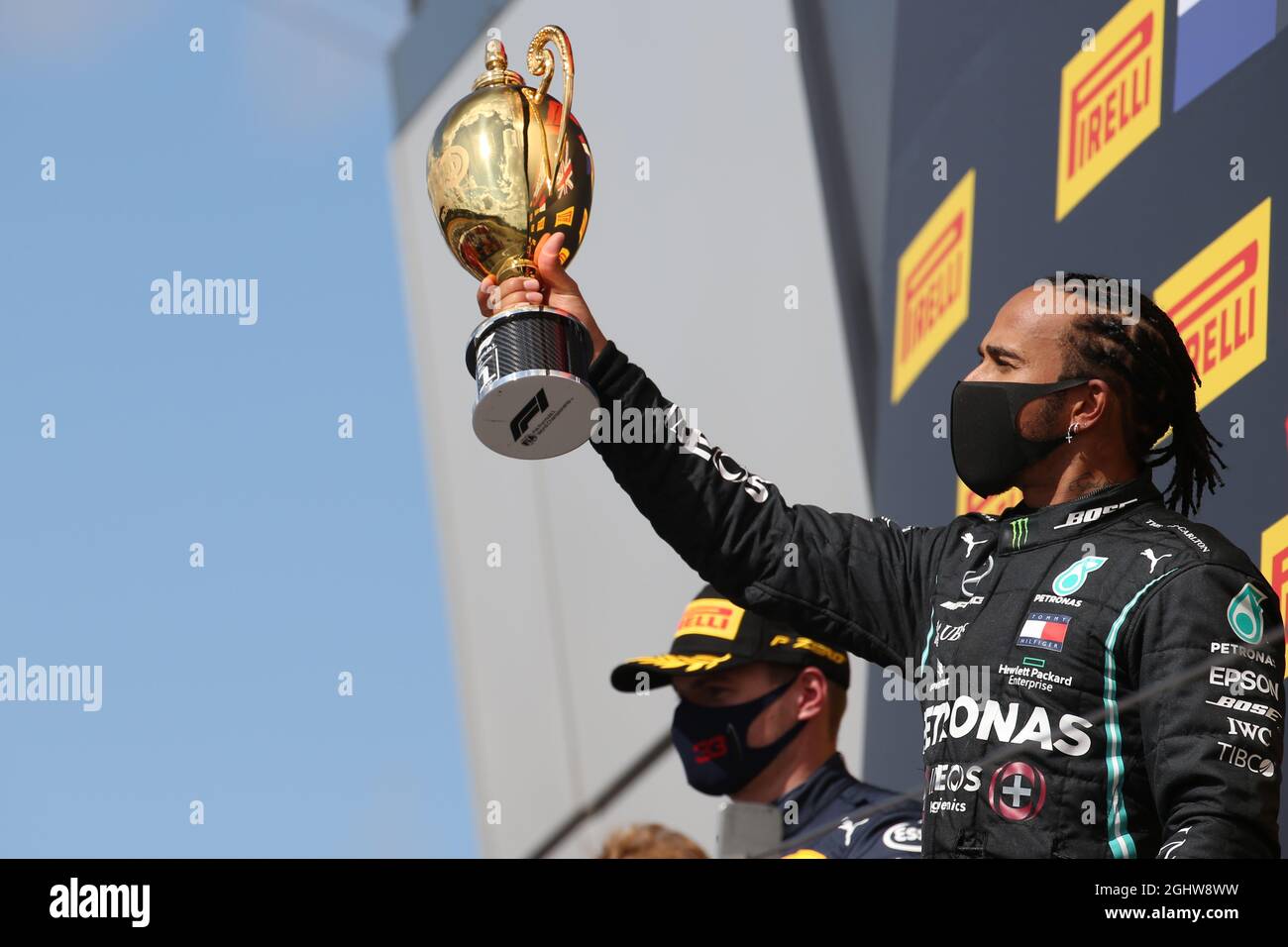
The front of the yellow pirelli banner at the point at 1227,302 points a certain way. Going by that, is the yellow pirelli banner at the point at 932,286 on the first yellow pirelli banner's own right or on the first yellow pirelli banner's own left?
on the first yellow pirelli banner's own right

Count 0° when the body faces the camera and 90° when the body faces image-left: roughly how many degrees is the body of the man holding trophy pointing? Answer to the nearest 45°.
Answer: approximately 45°

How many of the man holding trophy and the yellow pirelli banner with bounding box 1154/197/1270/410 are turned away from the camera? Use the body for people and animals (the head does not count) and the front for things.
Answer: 0

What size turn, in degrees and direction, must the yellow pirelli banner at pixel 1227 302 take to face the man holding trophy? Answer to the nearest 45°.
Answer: approximately 45° to its left

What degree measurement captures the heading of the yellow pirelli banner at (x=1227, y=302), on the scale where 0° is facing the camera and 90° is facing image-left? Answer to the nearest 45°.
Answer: approximately 45°

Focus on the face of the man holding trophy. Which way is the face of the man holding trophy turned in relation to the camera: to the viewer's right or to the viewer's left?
to the viewer's left
